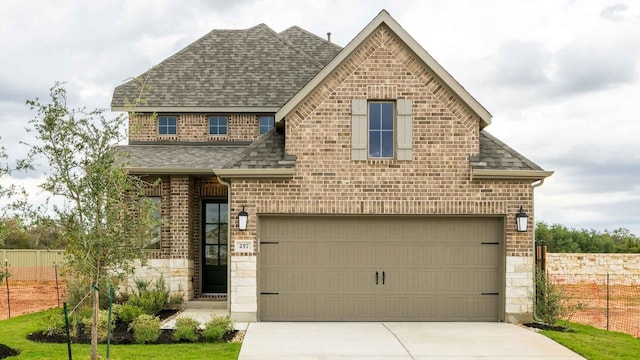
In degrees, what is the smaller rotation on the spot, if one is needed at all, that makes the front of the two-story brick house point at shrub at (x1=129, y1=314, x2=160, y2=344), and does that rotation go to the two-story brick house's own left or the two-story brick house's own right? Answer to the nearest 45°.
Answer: approximately 45° to the two-story brick house's own right

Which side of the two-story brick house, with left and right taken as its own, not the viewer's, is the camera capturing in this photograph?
front

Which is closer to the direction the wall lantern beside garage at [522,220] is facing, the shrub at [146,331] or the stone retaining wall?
the shrub

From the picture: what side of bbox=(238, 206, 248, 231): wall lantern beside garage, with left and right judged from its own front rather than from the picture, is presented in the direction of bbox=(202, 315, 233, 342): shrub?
front

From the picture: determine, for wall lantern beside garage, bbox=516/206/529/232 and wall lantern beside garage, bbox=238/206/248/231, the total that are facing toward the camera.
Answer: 2

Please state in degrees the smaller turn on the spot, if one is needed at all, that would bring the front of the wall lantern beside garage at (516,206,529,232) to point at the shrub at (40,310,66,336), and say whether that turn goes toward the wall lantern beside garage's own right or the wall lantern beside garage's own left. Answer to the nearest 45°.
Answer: approximately 45° to the wall lantern beside garage's own right

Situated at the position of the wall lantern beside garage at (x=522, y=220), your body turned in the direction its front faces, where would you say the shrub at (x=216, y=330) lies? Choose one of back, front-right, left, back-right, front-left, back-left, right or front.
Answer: front-right

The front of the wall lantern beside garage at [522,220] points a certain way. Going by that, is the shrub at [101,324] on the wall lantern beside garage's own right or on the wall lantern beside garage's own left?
on the wall lantern beside garage's own right

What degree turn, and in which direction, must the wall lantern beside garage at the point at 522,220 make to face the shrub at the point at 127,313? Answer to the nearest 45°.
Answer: approximately 90° to its right
